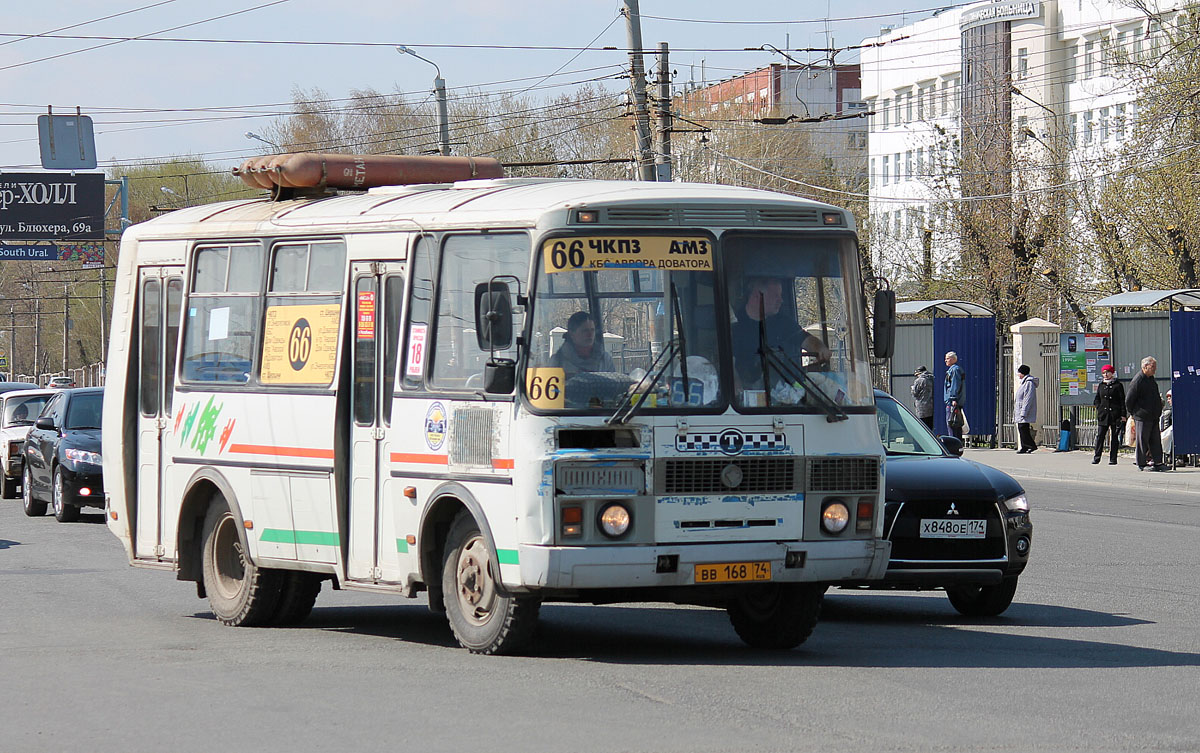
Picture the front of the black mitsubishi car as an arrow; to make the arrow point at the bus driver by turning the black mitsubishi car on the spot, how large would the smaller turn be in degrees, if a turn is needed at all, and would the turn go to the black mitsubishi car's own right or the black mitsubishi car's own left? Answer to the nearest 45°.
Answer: approximately 90° to the black mitsubishi car's own right

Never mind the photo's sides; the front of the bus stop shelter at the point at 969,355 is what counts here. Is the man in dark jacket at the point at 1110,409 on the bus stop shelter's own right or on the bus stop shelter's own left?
on the bus stop shelter's own left

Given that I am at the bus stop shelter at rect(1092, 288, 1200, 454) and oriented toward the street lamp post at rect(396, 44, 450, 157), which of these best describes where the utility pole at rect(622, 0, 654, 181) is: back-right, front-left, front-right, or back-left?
front-left

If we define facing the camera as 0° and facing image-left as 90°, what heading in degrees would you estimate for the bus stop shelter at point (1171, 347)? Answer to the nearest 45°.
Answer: approximately 45°

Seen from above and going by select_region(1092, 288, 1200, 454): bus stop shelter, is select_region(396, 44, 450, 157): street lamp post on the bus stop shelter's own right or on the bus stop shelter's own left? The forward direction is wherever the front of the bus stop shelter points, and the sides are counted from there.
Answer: on the bus stop shelter's own right

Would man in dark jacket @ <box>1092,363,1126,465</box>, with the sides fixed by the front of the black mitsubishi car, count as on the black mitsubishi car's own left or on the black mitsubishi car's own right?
on the black mitsubishi car's own left

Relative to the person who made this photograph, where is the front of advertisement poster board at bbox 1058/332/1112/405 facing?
facing the viewer

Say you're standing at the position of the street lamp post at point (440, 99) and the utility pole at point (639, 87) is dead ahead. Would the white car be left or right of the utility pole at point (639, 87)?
right

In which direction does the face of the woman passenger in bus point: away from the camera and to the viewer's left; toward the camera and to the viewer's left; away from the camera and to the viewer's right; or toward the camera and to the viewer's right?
toward the camera and to the viewer's right

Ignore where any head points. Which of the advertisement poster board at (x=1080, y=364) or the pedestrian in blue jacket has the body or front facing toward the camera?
the advertisement poster board

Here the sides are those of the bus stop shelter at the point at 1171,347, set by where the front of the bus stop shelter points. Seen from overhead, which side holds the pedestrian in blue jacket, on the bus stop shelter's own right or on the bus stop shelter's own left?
on the bus stop shelter's own right

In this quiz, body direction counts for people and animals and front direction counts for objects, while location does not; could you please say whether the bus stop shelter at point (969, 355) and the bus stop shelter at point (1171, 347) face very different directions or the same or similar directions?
same or similar directions

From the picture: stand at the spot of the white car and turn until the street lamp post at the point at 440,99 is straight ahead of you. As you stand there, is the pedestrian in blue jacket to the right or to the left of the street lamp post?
right

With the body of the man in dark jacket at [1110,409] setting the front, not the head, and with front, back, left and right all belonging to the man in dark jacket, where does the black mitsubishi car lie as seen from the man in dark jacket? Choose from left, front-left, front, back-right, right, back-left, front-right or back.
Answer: front

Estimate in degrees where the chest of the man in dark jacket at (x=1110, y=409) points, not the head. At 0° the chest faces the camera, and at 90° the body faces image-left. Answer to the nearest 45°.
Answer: approximately 0°

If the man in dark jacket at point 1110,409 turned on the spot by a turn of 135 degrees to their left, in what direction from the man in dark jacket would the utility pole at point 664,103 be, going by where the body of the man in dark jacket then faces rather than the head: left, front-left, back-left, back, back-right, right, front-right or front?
back-left
